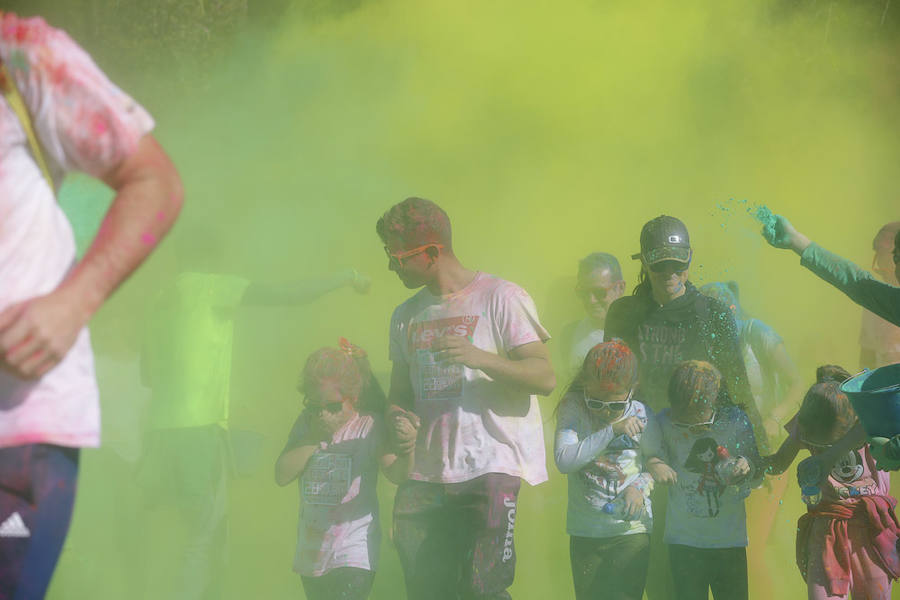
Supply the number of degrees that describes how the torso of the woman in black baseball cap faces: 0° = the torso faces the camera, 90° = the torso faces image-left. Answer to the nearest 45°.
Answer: approximately 0°

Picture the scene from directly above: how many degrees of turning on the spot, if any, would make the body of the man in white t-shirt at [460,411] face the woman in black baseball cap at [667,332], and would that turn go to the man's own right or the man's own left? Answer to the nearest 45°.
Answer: approximately 135° to the man's own left

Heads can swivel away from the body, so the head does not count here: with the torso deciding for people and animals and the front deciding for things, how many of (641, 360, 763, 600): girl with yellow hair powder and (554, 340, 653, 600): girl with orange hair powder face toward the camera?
2

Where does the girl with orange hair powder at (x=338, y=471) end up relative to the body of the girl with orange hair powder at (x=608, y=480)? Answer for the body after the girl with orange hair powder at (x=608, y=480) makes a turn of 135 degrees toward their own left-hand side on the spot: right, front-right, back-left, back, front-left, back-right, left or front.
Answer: back-left

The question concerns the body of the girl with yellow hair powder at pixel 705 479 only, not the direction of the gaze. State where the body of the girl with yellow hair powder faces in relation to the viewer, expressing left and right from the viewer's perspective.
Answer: facing the viewer

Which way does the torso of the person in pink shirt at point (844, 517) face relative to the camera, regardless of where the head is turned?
toward the camera

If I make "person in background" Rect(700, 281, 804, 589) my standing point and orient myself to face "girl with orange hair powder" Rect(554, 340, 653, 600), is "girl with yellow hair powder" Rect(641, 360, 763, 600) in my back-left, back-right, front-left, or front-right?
front-left

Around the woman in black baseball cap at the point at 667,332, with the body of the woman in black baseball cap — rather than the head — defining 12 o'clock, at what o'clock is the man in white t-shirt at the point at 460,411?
The man in white t-shirt is roughly at 2 o'clock from the woman in black baseball cap.

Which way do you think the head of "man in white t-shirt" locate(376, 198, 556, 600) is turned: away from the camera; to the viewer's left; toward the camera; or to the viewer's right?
to the viewer's left

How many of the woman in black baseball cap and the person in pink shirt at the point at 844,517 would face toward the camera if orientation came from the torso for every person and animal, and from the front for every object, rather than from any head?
2

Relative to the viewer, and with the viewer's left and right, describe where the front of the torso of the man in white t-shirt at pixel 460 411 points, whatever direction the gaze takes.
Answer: facing the viewer and to the left of the viewer
